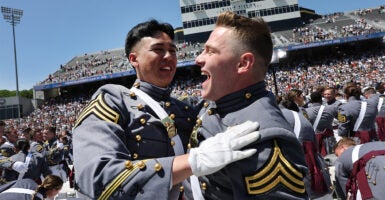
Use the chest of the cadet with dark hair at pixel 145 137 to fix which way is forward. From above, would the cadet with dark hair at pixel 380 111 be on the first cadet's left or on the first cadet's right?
on the first cadet's left

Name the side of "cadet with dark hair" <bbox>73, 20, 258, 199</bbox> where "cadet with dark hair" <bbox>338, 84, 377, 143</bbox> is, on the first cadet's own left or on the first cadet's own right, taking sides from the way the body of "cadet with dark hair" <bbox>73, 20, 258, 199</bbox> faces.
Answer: on the first cadet's own left

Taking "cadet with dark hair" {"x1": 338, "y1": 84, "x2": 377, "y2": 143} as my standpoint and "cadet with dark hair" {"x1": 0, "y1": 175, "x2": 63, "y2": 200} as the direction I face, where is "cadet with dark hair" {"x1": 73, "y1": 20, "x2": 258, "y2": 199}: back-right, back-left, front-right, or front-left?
front-left
